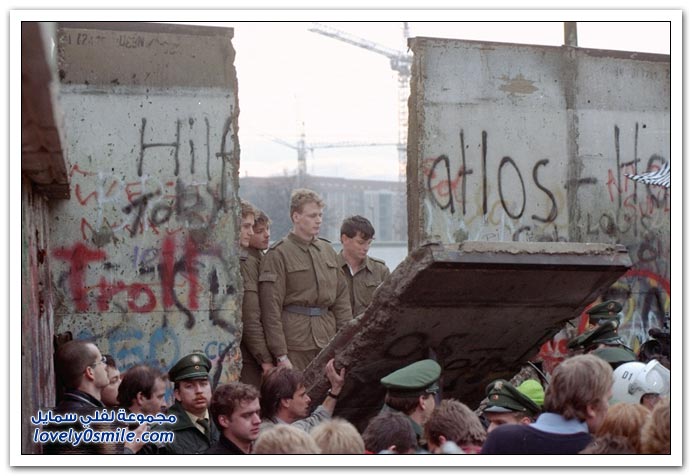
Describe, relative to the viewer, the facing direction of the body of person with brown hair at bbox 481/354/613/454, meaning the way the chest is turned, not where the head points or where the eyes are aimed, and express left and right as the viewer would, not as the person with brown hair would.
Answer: facing away from the viewer and to the right of the viewer

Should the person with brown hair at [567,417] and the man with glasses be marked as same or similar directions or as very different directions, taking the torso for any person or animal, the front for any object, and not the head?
same or similar directions

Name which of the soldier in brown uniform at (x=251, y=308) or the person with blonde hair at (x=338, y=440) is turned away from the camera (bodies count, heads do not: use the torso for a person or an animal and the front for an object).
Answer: the person with blonde hair

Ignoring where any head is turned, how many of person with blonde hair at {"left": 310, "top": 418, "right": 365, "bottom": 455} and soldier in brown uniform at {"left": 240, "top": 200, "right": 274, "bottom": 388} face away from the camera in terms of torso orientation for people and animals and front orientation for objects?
1

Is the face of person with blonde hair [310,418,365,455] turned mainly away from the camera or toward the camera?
away from the camera

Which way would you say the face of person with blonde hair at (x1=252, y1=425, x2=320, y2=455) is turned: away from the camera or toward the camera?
away from the camera

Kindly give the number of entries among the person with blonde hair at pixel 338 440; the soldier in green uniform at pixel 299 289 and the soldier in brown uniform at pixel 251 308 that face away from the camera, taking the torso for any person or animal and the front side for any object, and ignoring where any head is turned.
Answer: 1

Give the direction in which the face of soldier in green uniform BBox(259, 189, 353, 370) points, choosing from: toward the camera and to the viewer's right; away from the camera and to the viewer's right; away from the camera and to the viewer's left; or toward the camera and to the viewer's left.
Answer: toward the camera and to the viewer's right

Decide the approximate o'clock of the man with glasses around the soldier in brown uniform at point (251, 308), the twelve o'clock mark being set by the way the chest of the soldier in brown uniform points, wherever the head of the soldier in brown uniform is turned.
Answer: The man with glasses is roughly at 2 o'clock from the soldier in brown uniform.

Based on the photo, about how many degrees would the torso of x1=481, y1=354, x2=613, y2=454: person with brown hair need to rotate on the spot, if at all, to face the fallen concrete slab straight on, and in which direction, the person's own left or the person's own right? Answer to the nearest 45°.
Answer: approximately 45° to the person's own left

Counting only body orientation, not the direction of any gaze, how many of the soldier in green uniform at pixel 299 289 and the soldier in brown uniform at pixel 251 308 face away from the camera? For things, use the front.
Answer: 0

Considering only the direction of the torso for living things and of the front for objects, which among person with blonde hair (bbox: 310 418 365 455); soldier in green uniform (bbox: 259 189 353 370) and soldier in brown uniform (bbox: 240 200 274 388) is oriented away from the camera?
the person with blonde hair

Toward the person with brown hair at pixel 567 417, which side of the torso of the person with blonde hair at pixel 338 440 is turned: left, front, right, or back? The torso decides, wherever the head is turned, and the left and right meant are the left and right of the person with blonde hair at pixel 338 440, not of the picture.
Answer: right

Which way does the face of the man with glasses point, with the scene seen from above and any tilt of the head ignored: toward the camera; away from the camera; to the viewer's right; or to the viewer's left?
to the viewer's right

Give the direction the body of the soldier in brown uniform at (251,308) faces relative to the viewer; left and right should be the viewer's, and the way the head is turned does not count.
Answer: facing the viewer and to the right of the viewer

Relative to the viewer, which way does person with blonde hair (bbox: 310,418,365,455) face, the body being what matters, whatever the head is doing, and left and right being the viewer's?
facing away from the viewer

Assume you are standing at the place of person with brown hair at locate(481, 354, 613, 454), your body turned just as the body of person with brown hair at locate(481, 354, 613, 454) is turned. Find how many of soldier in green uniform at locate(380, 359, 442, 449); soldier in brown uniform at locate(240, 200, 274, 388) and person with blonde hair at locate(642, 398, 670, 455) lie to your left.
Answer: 2
